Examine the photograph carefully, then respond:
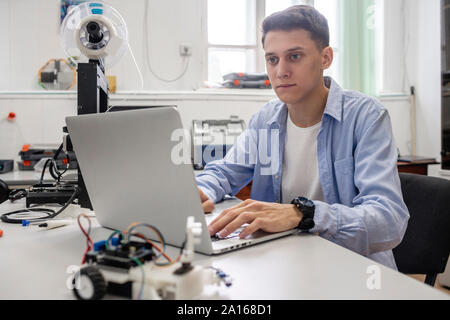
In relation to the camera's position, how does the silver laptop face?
facing away from the viewer and to the right of the viewer

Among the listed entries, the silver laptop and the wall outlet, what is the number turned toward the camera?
1

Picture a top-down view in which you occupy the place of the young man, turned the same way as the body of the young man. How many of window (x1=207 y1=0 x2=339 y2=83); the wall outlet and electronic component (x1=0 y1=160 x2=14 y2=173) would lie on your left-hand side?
0

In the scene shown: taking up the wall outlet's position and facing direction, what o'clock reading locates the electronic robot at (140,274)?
The electronic robot is roughly at 12 o'clock from the wall outlet.

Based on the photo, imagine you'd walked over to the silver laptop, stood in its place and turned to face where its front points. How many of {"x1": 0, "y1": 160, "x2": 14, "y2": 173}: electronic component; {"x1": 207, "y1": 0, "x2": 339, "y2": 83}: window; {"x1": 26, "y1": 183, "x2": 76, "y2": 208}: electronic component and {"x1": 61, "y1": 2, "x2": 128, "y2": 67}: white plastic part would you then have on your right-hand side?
0

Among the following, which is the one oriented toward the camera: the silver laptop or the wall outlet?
the wall outlet

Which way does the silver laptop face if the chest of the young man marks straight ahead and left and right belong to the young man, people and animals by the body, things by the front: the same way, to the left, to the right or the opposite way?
the opposite way

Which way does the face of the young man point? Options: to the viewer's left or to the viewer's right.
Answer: to the viewer's left

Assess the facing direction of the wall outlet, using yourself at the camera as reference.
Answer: facing the viewer

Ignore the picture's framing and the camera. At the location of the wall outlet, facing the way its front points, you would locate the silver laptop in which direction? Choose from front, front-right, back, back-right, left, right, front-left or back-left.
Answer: front

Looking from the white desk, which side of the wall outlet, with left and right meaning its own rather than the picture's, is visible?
front

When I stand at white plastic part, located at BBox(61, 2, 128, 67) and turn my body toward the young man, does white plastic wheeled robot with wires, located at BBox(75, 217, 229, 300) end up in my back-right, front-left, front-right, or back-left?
front-right

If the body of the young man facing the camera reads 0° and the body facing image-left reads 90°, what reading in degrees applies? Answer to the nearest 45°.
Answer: approximately 45°

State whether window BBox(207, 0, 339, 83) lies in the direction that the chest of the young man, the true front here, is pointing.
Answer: no
